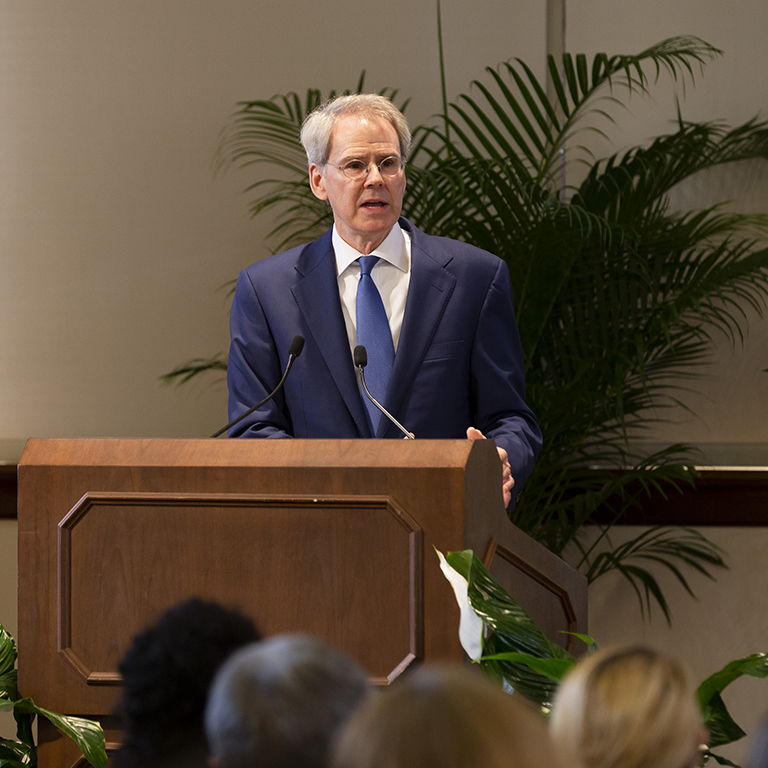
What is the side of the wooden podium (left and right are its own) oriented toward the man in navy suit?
back

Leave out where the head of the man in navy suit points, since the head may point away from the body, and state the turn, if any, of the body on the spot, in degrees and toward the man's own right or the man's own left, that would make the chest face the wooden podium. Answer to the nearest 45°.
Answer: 0° — they already face it

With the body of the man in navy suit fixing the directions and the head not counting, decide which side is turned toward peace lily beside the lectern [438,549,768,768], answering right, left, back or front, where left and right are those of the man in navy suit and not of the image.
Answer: front

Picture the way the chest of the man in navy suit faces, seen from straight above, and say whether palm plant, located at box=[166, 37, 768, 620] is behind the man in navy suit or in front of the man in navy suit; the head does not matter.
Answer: behind

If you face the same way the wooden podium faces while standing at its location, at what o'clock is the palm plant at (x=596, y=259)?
The palm plant is roughly at 7 o'clock from the wooden podium.

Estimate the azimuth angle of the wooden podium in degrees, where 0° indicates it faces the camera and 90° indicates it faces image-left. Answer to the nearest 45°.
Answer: approximately 0°

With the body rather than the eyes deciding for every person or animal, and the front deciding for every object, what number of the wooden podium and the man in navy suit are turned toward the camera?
2
